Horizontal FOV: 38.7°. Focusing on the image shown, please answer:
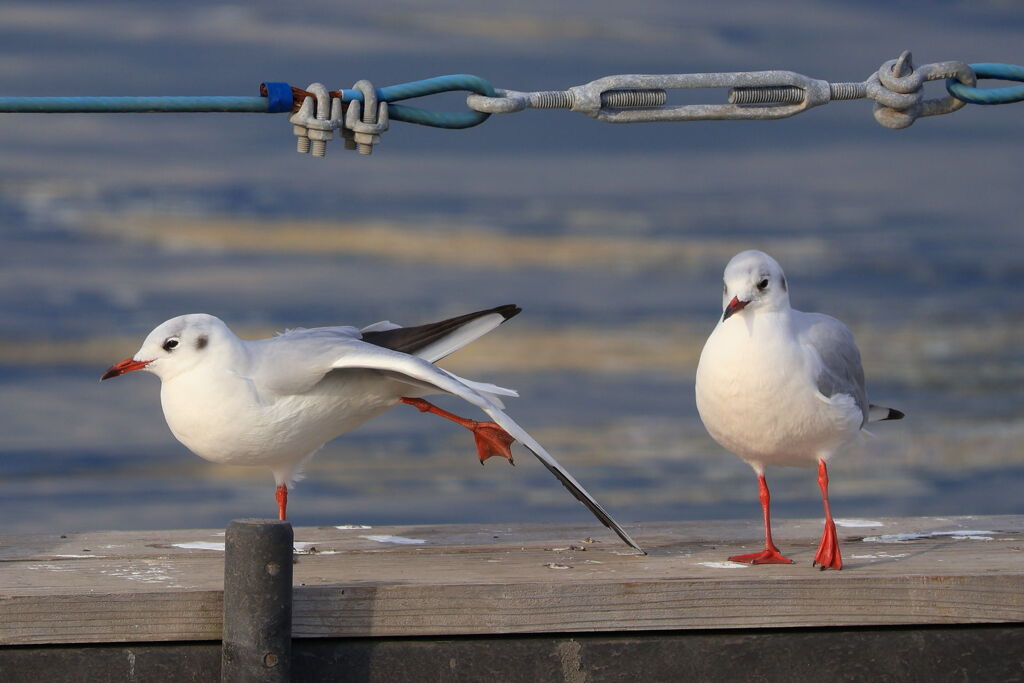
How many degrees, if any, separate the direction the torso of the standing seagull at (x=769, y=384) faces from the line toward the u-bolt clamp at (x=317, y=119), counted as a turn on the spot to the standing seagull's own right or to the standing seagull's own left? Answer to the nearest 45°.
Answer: approximately 45° to the standing seagull's own right

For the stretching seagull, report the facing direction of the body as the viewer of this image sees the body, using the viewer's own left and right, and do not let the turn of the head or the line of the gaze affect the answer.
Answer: facing to the left of the viewer

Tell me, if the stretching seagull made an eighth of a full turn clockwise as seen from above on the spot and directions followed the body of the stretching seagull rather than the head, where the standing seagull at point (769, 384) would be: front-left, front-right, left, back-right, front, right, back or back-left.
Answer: back-right

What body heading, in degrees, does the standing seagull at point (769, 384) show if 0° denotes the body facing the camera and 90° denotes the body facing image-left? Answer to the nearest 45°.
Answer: approximately 45°

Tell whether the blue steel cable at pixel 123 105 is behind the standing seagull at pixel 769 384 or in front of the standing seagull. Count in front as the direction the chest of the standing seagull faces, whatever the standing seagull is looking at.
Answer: in front
